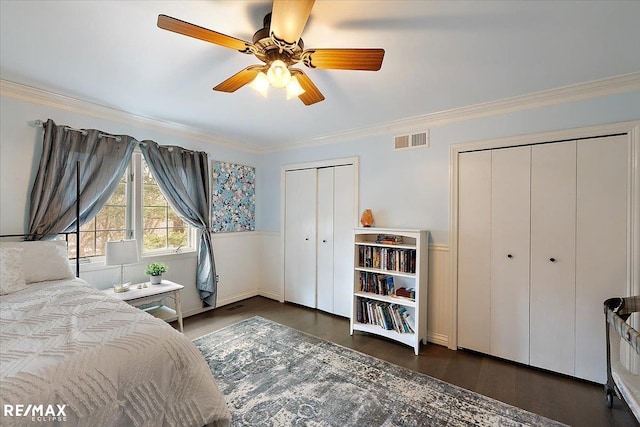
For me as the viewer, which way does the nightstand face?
facing the viewer and to the right of the viewer

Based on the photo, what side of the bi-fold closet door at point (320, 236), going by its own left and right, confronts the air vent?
left

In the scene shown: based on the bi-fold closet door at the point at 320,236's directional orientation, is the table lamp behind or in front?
in front

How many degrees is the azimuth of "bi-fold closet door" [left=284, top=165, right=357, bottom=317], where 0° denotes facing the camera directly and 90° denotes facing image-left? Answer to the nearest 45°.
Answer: approximately 45°

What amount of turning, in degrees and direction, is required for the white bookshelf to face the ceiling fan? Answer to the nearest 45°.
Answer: approximately 45° to its left

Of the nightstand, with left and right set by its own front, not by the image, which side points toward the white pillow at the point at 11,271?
right

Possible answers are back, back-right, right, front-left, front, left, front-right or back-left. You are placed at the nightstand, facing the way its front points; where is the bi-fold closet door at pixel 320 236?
front-left

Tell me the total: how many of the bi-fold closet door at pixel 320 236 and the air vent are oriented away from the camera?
0

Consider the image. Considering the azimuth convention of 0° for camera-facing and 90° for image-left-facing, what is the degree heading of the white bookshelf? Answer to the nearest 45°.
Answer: approximately 45°

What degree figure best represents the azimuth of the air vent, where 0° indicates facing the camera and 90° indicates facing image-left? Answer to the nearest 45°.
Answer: approximately 45°

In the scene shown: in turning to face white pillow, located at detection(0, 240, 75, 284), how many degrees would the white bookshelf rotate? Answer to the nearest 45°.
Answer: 0° — it already faces it

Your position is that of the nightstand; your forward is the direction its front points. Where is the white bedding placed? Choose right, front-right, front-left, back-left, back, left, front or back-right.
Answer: front-right

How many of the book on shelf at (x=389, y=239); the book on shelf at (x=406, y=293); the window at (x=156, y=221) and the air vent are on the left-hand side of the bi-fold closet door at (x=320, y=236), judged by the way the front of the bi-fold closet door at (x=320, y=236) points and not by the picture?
3

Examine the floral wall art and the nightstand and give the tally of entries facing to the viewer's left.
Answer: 0
